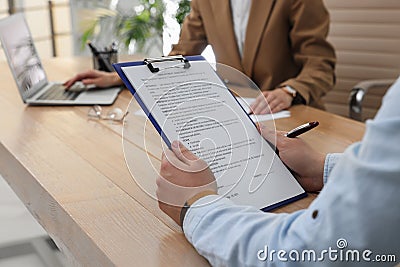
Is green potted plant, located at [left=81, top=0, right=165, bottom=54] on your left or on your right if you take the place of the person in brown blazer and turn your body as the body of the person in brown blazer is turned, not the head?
on your right

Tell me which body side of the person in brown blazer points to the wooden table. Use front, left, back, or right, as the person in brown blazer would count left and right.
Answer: front

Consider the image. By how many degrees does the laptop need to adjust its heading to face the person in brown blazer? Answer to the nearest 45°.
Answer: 0° — it already faces them

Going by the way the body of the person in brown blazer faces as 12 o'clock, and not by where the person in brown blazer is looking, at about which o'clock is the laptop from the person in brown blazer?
The laptop is roughly at 1 o'clock from the person in brown blazer.

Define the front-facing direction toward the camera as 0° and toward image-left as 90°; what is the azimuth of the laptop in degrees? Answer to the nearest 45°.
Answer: approximately 270°

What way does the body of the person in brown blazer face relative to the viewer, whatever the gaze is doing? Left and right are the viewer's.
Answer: facing the viewer and to the left of the viewer

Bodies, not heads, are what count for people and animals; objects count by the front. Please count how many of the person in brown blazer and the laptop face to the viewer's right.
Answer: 1

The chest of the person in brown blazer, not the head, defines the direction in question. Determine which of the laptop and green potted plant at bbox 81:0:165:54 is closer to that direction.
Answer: the laptop

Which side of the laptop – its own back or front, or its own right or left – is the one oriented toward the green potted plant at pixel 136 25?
left
